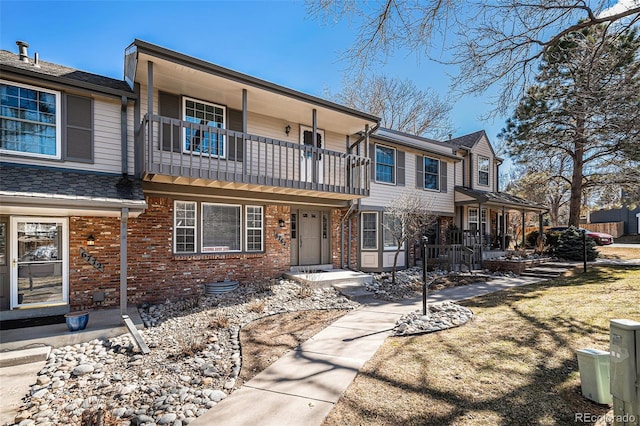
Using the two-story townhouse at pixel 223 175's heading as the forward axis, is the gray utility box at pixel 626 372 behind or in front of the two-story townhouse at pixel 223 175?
in front

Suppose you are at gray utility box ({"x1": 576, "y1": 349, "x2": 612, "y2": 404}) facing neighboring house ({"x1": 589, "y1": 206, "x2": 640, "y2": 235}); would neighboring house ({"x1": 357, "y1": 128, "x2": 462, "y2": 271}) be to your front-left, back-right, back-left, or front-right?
front-left

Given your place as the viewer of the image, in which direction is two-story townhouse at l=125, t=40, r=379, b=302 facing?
facing the viewer and to the right of the viewer

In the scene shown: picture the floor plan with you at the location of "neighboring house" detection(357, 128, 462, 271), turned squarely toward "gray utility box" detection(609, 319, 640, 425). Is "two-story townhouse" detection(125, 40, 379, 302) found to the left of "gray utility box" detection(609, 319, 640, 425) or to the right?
right

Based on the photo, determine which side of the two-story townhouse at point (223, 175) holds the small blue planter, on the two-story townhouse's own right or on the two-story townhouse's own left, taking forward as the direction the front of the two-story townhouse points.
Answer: on the two-story townhouse's own right

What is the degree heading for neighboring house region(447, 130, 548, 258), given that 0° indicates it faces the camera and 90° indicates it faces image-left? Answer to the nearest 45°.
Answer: approximately 315°

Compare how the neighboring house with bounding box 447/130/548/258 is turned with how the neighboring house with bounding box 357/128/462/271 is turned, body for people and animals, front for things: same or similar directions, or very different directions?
same or similar directions

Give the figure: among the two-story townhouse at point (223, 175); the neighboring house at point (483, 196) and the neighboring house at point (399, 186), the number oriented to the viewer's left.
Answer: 0

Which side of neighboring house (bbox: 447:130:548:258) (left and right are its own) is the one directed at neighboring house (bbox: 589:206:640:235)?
left

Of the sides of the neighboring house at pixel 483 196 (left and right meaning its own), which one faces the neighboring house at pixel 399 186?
right

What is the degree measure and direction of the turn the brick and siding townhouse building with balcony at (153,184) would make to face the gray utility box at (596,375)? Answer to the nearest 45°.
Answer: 0° — it already faces it

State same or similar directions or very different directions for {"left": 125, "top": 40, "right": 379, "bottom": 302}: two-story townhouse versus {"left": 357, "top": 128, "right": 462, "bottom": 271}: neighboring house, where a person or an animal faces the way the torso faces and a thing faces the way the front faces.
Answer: same or similar directions
